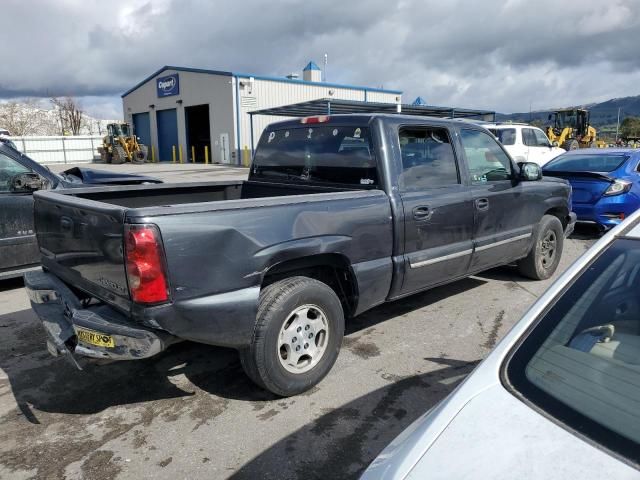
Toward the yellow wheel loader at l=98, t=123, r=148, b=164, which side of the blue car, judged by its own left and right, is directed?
left

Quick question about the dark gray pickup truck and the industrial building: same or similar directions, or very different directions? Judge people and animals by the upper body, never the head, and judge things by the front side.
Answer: very different directions

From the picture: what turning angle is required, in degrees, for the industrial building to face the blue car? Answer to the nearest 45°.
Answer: approximately 45° to its left

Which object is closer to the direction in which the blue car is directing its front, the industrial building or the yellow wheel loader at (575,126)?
the yellow wheel loader

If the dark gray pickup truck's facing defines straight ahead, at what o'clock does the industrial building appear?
The industrial building is roughly at 10 o'clock from the dark gray pickup truck.

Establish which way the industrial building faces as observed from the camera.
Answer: facing the viewer and to the left of the viewer

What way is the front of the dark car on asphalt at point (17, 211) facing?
to the viewer's right

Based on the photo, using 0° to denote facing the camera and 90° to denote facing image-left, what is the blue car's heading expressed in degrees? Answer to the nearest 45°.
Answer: approximately 225°

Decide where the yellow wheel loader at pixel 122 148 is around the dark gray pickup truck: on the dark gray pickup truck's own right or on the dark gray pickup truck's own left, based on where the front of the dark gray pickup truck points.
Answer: on the dark gray pickup truck's own left

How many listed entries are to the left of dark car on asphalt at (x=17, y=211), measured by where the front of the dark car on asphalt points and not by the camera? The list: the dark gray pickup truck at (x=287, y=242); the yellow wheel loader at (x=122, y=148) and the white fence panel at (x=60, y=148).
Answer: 2
